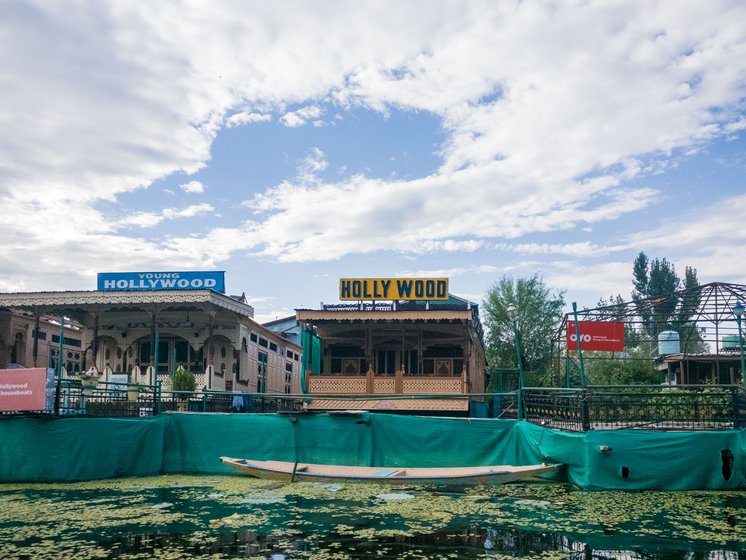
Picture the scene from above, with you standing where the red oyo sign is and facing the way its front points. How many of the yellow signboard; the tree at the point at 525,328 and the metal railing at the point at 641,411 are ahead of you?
1

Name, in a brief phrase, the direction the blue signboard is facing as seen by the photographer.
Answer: facing the viewer

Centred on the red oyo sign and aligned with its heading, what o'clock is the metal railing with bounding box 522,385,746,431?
The metal railing is roughly at 12 o'clock from the red oyo sign.

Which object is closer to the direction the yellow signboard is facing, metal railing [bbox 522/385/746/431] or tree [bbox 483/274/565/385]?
the metal railing

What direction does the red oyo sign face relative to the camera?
toward the camera

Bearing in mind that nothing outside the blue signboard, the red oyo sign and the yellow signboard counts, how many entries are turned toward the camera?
3

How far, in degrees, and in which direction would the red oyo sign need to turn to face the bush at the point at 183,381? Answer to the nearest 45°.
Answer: approximately 90° to its right

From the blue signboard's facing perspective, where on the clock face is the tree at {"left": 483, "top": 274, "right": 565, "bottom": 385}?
The tree is roughly at 8 o'clock from the blue signboard.

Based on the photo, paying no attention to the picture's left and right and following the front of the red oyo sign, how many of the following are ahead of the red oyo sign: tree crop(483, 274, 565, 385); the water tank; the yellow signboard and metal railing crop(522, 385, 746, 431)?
1

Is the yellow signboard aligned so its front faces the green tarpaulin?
yes

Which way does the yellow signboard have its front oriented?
toward the camera

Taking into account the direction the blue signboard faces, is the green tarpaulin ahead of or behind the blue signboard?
ahead

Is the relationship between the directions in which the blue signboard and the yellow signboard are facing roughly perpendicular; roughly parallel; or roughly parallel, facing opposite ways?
roughly parallel

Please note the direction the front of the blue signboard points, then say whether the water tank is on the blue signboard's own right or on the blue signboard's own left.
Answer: on the blue signboard's own left

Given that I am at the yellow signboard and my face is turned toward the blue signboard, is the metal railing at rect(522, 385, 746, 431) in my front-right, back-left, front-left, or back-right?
back-left

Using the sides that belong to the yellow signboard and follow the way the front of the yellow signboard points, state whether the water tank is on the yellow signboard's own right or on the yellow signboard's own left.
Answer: on the yellow signboard's own left

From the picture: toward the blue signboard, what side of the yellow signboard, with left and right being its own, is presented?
right
